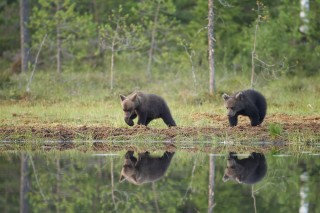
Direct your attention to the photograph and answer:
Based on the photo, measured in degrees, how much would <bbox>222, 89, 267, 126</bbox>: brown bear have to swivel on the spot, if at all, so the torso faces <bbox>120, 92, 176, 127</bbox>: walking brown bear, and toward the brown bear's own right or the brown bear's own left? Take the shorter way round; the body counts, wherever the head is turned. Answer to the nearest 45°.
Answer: approximately 45° to the brown bear's own right

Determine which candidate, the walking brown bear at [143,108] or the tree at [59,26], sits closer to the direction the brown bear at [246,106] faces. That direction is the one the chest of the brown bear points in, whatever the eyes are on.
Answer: the walking brown bear

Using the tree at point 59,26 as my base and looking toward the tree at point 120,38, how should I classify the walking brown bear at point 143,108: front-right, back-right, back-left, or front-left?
front-right

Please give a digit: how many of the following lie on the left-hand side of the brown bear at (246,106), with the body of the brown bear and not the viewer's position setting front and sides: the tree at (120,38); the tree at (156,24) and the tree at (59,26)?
0

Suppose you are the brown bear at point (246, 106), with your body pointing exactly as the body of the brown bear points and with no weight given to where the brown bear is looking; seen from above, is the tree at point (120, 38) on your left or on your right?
on your right

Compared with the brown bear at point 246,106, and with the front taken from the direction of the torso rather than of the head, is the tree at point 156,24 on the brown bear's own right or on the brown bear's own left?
on the brown bear's own right

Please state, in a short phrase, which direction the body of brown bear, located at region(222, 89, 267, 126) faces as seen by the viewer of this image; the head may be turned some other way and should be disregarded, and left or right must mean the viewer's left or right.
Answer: facing the viewer and to the left of the viewer

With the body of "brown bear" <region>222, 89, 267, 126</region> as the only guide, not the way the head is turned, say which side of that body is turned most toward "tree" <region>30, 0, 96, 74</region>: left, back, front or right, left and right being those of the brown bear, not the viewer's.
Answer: right

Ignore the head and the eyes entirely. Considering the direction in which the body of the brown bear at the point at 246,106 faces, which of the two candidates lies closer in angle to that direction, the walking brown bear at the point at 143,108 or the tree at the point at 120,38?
the walking brown bear
